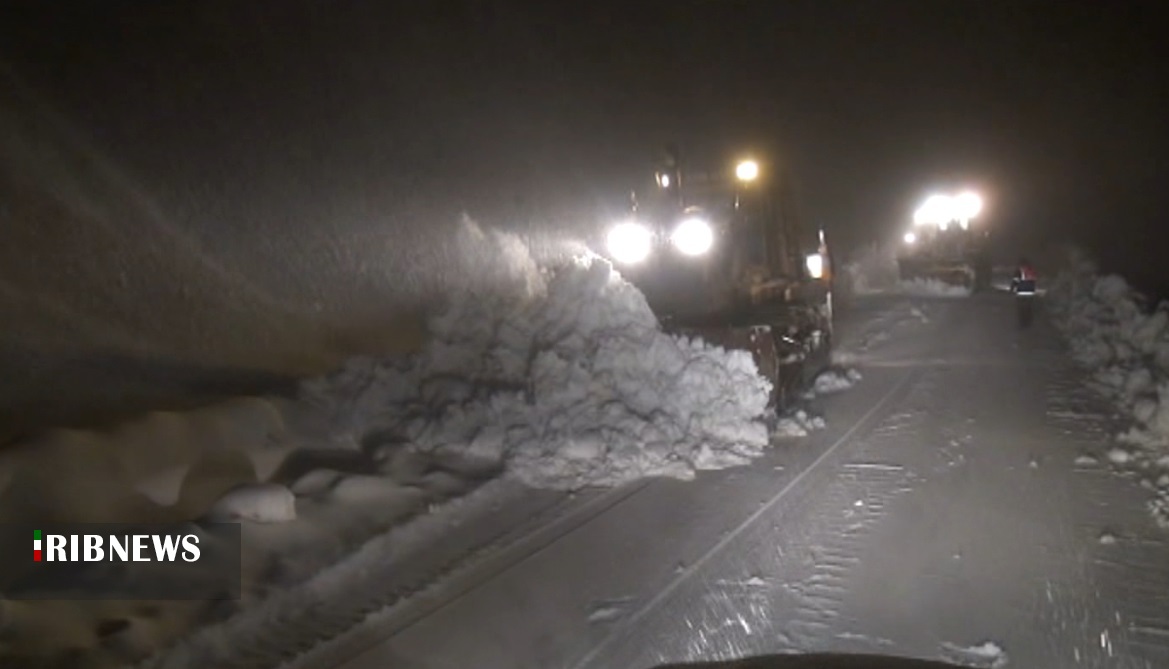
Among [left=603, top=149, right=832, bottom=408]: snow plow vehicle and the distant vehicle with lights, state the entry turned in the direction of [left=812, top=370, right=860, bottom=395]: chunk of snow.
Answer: the distant vehicle with lights

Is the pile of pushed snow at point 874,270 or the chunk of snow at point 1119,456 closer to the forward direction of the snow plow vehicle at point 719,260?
the chunk of snow

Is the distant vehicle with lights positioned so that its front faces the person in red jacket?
no

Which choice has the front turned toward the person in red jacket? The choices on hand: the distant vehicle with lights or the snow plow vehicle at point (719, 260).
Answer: the distant vehicle with lights

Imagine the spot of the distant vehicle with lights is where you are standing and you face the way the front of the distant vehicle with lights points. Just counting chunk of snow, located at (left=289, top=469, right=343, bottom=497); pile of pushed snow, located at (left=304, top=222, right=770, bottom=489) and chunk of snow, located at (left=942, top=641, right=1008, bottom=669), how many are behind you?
0

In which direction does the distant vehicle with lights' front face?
toward the camera

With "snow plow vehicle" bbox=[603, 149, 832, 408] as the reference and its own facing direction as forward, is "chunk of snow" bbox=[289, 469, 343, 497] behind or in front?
in front

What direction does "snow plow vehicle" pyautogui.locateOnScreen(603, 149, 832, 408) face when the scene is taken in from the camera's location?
facing the viewer and to the left of the viewer

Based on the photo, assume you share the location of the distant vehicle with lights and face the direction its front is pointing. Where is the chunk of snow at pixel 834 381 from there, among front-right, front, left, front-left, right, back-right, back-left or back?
front

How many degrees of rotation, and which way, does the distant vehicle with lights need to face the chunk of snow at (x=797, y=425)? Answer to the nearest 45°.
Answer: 0° — it already faces it

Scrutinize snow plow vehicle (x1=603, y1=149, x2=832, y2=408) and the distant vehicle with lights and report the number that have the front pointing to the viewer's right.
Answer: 0

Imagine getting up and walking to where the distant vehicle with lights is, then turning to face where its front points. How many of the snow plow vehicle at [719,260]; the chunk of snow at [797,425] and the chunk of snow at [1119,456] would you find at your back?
0

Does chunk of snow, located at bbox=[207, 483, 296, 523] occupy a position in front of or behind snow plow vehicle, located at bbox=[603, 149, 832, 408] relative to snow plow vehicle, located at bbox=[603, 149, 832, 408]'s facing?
in front

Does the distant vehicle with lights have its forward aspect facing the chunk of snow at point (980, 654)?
yes

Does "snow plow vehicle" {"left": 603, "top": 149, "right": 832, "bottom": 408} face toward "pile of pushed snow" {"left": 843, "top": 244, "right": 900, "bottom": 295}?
no

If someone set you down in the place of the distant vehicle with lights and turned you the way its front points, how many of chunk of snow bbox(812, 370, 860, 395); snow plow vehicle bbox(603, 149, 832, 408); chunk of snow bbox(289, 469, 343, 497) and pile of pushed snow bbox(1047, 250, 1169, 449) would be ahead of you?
4
